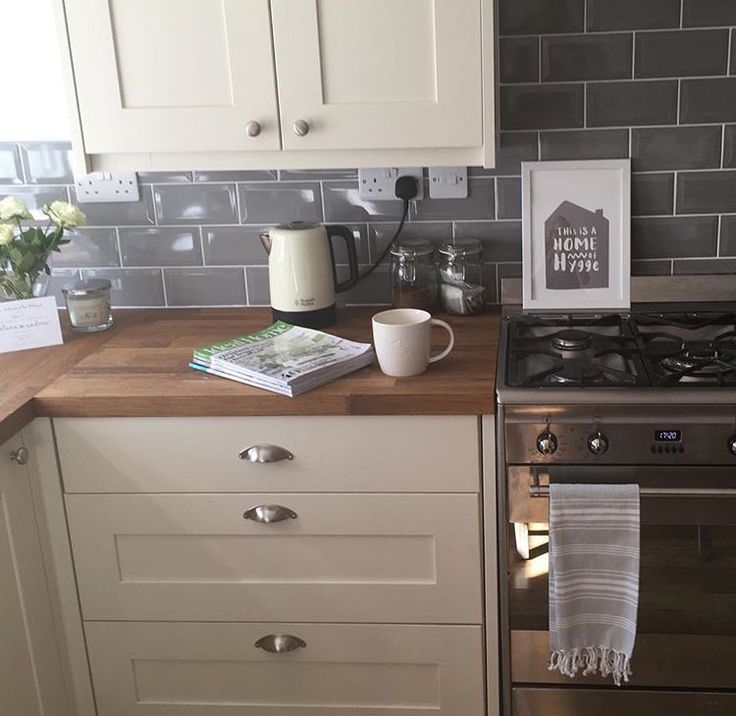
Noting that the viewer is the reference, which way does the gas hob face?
facing the viewer

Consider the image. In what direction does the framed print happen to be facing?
toward the camera

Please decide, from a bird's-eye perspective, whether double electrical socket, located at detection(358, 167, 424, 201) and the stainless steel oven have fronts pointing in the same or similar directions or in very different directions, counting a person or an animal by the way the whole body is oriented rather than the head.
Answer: same or similar directions

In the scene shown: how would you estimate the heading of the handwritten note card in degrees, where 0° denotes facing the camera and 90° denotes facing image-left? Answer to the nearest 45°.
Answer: approximately 0°

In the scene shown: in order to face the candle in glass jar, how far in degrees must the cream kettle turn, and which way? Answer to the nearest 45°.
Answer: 0° — it already faces it

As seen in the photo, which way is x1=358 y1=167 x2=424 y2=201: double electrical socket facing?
toward the camera

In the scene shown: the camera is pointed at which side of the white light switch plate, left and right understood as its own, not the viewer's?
front

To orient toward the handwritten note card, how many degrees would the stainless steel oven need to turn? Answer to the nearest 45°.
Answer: approximately 90° to its right

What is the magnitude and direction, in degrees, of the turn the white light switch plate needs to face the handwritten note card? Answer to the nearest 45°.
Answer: approximately 90° to its right

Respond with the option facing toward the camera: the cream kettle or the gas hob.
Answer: the gas hob

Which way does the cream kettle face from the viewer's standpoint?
to the viewer's left

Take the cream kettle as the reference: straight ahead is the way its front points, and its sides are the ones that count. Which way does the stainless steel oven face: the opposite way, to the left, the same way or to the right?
to the left
